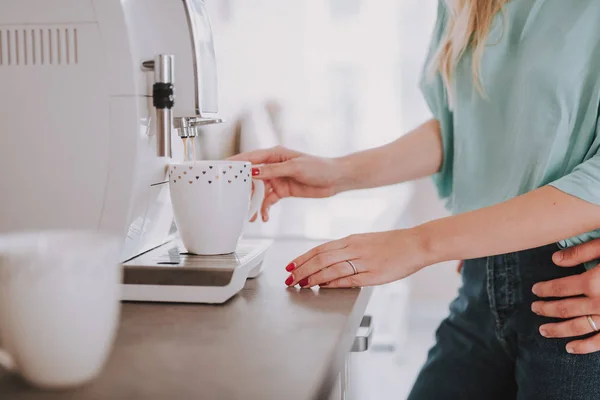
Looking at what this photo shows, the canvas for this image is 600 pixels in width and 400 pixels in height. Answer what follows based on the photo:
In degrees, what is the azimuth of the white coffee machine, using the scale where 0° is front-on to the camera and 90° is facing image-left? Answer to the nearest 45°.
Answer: approximately 270°
